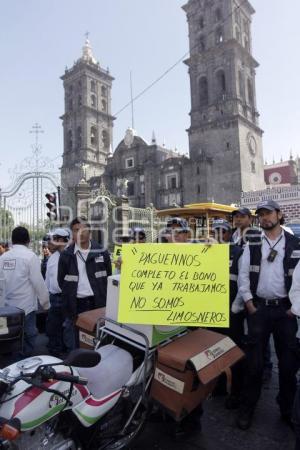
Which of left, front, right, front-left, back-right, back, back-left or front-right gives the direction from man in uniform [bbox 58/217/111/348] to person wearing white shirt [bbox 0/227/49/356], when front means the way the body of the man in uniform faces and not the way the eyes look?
right

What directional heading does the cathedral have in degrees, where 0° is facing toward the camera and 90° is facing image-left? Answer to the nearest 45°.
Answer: approximately 45°

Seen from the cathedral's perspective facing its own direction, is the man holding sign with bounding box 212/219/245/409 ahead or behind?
ahead

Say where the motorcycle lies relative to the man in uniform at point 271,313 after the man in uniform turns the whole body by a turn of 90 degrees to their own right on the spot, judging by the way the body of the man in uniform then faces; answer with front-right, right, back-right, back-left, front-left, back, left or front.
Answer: front-left

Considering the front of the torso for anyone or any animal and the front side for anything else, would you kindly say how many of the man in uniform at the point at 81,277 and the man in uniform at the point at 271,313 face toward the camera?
2

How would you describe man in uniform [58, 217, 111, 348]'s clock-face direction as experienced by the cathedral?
The man in uniform is roughly at 11 o'clock from the cathedral.

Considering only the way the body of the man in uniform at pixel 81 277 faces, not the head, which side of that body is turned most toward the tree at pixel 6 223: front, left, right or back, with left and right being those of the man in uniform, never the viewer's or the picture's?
back

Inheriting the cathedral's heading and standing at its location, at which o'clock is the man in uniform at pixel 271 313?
The man in uniform is roughly at 11 o'clock from the cathedral.

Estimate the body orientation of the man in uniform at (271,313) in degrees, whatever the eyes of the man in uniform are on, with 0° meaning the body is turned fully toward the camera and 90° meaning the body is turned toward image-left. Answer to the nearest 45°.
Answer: approximately 0°

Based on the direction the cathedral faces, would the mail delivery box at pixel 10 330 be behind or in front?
in front

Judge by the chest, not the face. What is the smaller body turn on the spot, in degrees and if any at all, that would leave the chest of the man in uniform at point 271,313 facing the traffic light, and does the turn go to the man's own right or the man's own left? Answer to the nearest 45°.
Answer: approximately 135° to the man's own right

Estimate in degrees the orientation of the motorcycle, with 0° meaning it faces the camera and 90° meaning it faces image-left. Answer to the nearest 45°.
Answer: approximately 45°

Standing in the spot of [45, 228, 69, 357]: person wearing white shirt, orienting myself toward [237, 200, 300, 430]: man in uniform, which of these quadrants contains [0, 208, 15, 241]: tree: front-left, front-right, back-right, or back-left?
back-left
